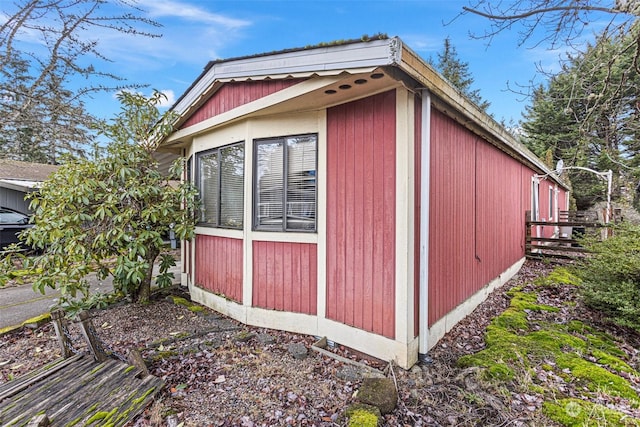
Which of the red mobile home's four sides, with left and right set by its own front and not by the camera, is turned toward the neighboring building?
right

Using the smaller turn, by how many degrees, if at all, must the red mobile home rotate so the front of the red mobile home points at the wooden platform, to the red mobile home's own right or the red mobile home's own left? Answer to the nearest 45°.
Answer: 0° — it already faces it

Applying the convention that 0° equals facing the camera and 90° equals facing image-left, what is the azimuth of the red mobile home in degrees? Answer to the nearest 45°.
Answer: approximately 45°

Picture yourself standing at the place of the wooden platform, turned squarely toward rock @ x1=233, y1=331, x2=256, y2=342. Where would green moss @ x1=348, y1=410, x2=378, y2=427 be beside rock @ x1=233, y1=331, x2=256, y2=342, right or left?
right

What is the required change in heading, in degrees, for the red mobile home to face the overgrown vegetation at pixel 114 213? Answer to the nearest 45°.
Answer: approximately 45° to its right
